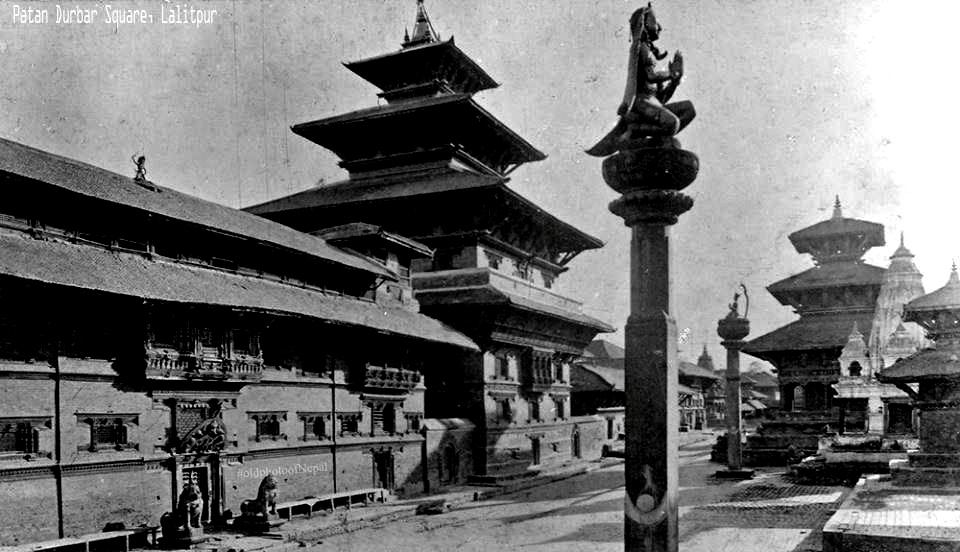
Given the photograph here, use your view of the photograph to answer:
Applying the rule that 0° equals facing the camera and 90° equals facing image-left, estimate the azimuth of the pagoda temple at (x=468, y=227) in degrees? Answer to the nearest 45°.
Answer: approximately 315°

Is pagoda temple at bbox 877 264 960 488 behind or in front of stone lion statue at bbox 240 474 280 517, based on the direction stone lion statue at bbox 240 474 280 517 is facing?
in front

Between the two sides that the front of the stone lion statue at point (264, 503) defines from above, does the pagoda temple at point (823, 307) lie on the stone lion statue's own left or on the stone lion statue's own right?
on the stone lion statue's own left

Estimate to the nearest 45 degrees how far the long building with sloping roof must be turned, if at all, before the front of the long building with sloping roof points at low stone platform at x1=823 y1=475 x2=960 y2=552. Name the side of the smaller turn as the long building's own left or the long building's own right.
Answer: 0° — it already faces it

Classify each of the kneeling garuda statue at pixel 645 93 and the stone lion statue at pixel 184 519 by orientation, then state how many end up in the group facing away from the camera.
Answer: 0

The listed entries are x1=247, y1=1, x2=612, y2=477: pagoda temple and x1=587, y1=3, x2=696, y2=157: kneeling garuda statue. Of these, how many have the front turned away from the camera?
0

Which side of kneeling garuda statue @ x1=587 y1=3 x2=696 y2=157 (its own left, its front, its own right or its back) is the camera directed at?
right

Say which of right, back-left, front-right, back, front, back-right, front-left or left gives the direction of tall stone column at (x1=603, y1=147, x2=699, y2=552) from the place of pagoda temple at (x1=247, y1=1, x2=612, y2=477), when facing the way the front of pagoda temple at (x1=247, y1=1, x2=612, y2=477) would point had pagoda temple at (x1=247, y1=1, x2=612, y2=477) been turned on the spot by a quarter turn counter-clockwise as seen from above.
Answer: back-right

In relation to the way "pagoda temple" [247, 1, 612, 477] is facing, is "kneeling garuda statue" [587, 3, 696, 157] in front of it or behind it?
in front

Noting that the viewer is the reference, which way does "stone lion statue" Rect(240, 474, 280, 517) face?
facing the viewer and to the right of the viewer

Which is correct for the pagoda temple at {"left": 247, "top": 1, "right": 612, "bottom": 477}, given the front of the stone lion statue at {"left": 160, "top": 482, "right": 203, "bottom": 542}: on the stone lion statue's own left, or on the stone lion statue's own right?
on the stone lion statue's own left
